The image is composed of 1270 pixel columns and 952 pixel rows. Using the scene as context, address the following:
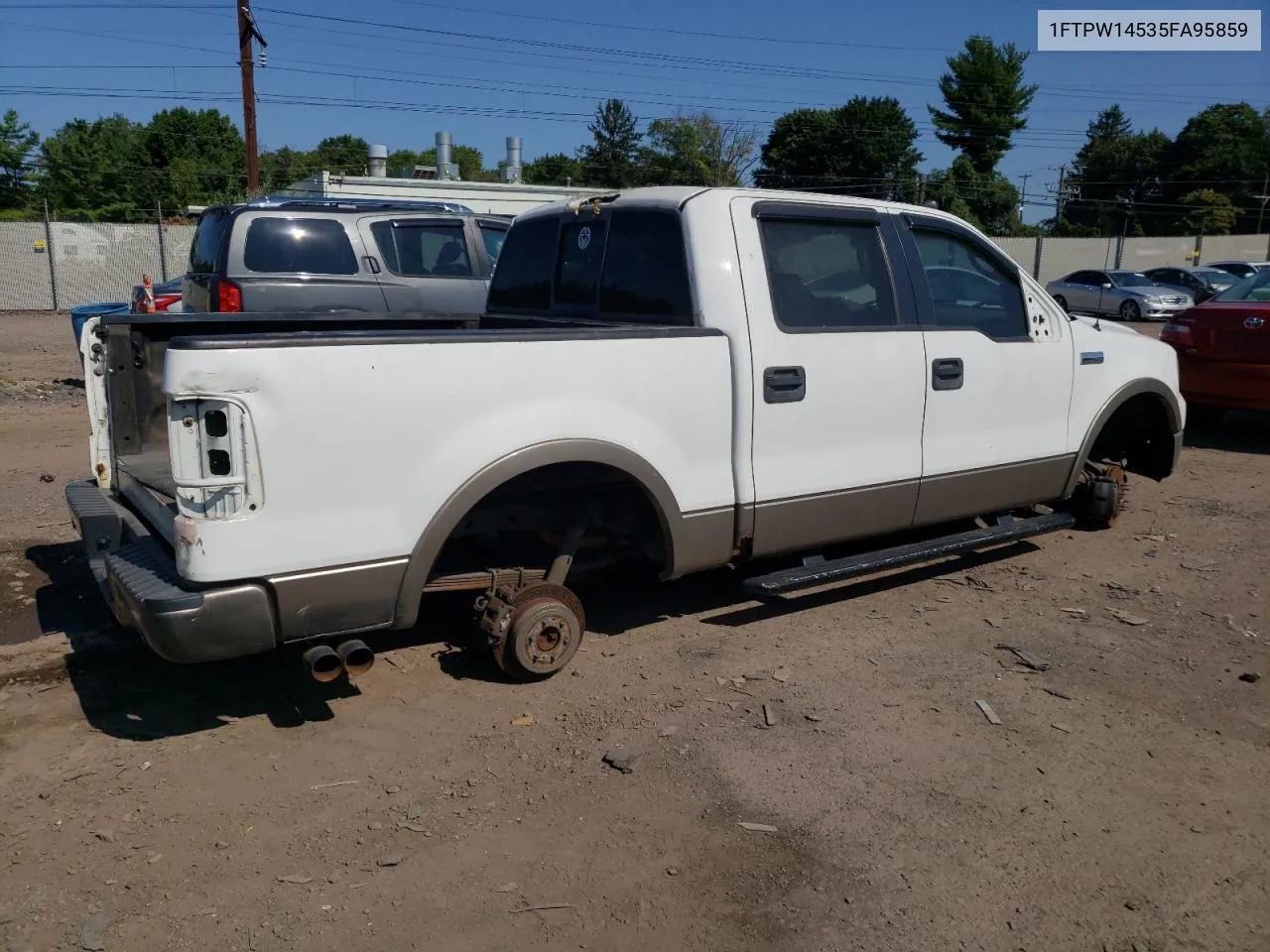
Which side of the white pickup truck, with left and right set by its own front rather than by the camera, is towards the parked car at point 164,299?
left

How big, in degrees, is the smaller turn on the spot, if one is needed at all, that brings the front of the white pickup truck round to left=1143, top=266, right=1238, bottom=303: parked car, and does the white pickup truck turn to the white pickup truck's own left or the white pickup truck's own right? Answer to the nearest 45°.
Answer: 0° — it already faces it

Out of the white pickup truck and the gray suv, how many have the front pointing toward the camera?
0

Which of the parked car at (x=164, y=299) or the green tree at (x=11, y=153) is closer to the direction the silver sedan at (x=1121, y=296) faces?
the parked car

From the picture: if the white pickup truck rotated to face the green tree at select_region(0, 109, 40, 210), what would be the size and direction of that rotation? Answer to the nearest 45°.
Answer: approximately 90° to its left

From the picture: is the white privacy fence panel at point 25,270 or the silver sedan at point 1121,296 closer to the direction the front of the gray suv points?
the silver sedan

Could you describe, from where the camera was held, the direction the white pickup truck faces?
facing away from the viewer and to the right of the viewer

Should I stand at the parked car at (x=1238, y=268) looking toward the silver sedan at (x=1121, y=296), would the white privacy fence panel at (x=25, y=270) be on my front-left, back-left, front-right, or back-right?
front-right

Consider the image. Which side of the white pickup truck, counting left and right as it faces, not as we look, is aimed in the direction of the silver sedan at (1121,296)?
front

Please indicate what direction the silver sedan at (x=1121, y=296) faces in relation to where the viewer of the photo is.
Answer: facing the viewer and to the right of the viewer

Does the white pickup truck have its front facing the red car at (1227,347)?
yes

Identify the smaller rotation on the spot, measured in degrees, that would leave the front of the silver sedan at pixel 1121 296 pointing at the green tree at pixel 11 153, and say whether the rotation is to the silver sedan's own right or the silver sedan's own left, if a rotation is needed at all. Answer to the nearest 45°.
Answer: approximately 135° to the silver sedan's own right

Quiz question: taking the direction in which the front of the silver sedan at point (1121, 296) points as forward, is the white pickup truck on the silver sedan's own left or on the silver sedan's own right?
on the silver sedan's own right

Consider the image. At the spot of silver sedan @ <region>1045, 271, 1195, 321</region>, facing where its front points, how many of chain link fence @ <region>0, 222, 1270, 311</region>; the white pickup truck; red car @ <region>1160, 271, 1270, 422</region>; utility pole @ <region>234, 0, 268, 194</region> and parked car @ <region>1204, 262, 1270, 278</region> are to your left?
1

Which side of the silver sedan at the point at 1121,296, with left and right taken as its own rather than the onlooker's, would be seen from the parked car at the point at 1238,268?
left
